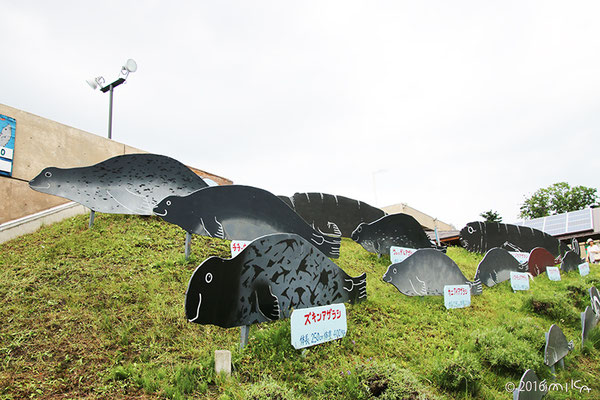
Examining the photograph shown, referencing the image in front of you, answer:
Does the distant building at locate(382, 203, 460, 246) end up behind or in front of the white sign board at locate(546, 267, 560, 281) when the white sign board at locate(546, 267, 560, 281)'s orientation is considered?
behind

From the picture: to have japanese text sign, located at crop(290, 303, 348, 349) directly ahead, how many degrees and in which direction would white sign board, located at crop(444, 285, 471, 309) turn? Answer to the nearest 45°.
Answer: approximately 45° to its right

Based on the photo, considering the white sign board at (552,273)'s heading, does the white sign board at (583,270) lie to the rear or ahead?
to the rear

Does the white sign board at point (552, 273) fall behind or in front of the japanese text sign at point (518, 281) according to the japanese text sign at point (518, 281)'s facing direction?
behind

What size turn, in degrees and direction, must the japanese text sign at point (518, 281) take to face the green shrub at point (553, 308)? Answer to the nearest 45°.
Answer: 0° — it already faces it

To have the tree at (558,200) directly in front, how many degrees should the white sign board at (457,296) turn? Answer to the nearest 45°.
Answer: approximately 180°

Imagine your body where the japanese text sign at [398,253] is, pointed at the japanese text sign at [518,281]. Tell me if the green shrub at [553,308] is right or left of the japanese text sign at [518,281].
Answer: right

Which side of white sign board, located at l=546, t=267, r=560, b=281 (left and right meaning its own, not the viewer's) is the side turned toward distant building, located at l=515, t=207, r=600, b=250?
back

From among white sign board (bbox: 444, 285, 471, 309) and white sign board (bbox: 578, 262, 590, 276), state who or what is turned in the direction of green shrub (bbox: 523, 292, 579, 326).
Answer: white sign board (bbox: 578, 262, 590, 276)

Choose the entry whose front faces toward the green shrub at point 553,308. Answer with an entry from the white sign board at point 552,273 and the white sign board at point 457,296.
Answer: the white sign board at point 552,273

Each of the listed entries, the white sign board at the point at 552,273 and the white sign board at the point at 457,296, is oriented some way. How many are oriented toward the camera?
2

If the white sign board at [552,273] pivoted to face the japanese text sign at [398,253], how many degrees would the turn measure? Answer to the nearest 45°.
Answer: approximately 45° to its right
